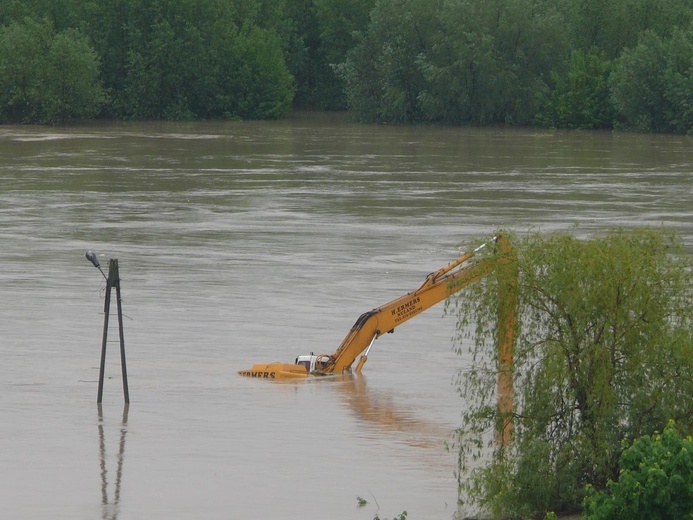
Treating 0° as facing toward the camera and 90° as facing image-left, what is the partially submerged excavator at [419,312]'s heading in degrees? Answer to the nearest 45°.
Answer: approximately 270°
